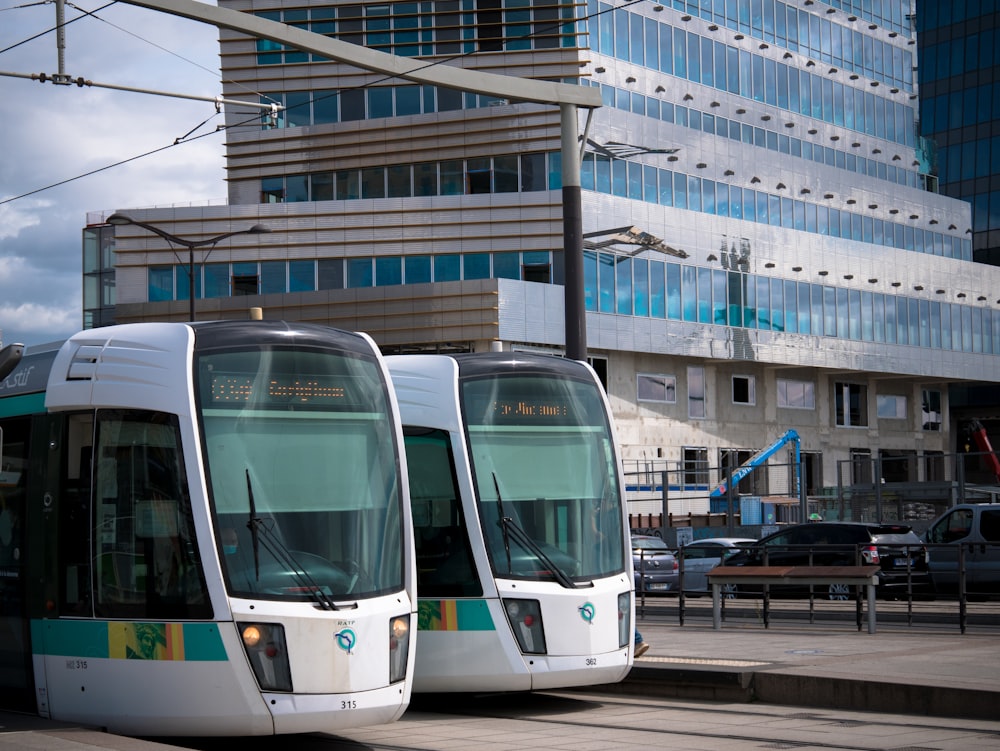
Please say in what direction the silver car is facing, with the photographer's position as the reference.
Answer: facing away from the viewer and to the left of the viewer

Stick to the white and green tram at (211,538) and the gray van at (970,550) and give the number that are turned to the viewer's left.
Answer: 1

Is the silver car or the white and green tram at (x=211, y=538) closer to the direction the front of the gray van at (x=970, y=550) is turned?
the silver car

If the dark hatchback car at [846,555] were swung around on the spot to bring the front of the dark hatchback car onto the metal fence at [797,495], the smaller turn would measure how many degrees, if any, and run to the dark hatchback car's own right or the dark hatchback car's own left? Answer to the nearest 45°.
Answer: approximately 45° to the dark hatchback car's own right

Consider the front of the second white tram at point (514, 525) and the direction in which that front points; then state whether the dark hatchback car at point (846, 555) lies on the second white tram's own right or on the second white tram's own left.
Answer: on the second white tram's own left

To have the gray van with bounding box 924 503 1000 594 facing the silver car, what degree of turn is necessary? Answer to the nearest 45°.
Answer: approximately 45° to its right

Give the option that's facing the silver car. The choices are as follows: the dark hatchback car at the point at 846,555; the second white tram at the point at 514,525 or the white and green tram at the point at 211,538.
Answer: the dark hatchback car

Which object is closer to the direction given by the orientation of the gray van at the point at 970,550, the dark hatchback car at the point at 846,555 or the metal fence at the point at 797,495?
the dark hatchback car

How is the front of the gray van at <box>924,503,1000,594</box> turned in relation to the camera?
facing to the left of the viewer

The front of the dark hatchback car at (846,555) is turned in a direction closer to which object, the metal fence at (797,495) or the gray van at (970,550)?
the metal fence
